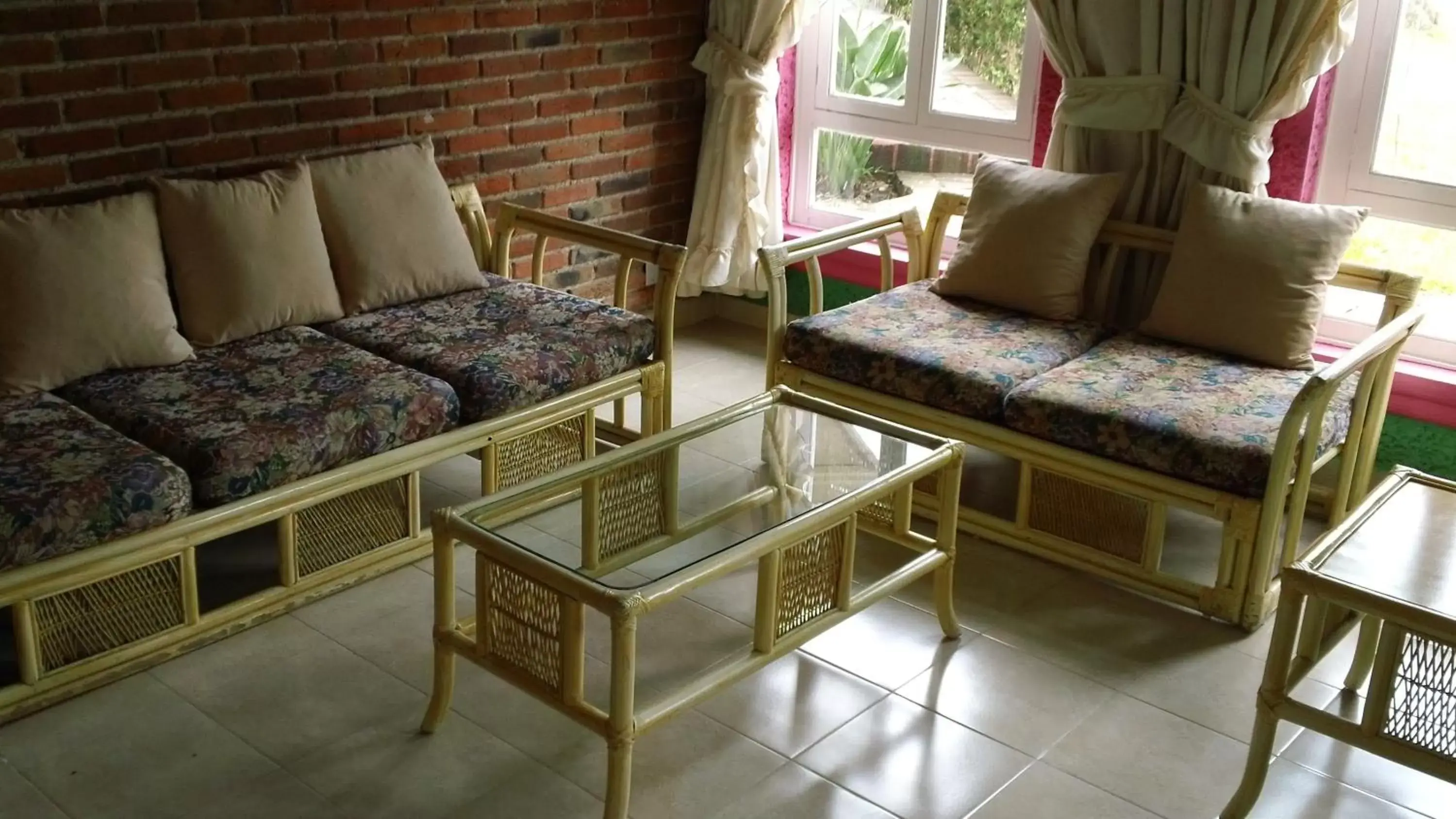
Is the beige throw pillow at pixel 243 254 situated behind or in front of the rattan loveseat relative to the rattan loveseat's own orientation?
in front

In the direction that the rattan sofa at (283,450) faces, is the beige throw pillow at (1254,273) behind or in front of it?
in front

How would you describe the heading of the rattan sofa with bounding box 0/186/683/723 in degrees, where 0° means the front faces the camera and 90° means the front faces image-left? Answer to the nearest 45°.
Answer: approximately 315°

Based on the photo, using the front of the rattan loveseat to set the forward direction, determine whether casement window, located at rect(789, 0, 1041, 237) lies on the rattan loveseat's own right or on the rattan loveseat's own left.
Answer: on the rattan loveseat's own right

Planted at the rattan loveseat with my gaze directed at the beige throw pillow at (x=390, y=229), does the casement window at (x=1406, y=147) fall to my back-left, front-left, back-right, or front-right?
back-right

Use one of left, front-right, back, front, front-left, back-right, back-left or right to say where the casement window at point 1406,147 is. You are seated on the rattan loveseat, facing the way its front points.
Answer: back

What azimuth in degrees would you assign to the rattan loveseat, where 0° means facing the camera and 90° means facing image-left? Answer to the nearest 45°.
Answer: approximately 45°

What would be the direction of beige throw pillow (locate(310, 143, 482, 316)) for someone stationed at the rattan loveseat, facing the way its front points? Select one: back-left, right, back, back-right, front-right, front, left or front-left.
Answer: front-right

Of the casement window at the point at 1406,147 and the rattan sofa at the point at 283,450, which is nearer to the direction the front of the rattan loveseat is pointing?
the rattan sofa

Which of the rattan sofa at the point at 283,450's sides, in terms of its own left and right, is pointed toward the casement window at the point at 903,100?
left

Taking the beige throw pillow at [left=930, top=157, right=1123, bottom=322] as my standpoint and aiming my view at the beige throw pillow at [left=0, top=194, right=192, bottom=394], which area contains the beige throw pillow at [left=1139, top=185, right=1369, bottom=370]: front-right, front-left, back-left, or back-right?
back-left

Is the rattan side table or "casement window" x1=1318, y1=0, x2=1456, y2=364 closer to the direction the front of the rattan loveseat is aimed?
the rattan side table

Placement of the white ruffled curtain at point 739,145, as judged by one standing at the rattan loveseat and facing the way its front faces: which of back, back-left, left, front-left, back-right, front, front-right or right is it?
right

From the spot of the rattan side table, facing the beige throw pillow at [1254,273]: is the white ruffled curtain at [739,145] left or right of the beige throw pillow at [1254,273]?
left
